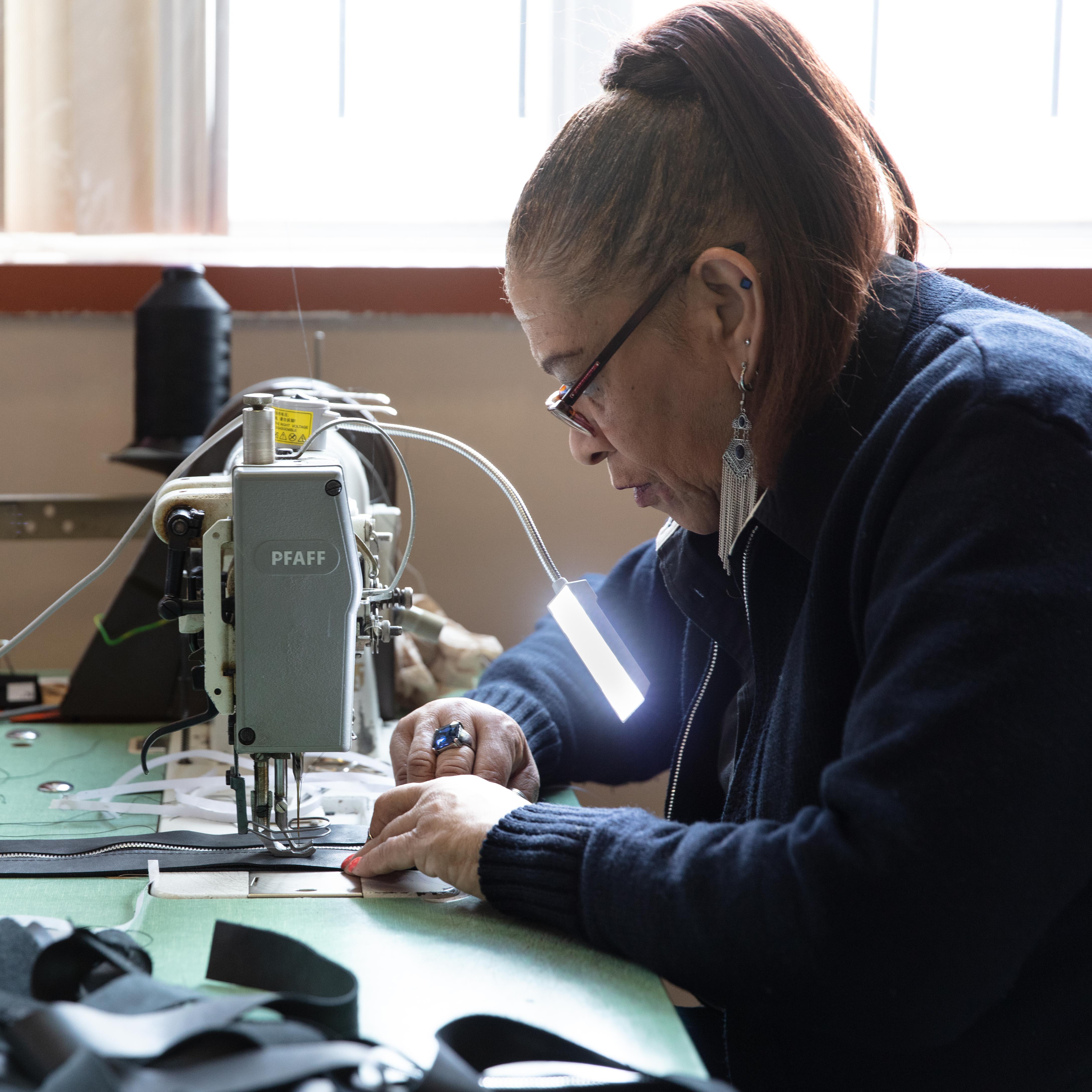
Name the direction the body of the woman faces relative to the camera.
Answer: to the viewer's left

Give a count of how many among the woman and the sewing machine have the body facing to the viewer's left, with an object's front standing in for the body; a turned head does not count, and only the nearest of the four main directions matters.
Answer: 1

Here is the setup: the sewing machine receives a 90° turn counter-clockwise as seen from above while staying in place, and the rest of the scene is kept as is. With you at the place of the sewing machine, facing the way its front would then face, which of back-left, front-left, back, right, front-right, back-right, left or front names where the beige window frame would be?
front

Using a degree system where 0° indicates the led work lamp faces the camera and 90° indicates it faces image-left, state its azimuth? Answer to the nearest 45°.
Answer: approximately 45°

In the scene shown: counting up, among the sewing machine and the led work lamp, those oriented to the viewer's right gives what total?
1

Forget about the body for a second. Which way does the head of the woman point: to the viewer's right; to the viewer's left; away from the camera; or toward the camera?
to the viewer's left

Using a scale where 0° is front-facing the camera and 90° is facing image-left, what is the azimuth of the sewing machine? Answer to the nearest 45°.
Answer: approximately 270°
